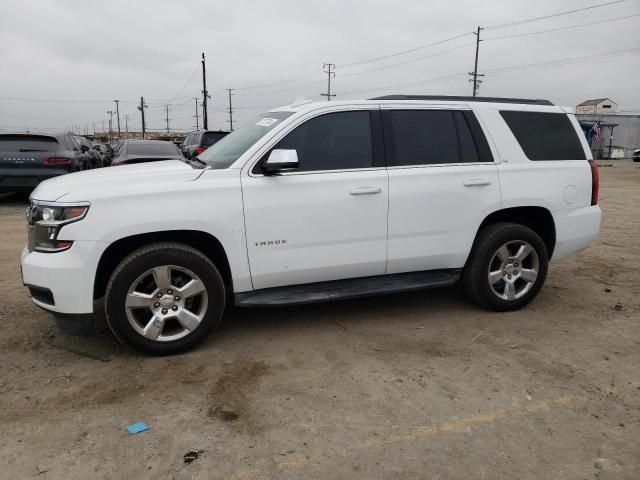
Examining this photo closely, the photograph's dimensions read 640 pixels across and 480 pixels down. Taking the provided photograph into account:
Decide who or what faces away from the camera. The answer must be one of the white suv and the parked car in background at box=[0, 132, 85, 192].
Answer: the parked car in background

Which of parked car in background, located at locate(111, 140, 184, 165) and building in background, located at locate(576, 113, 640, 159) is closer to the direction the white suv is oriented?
the parked car in background

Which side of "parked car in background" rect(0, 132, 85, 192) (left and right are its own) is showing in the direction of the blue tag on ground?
back

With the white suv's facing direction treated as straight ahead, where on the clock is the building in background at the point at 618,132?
The building in background is roughly at 4 o'clock from the white suv.

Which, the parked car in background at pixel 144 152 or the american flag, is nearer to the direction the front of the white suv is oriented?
the parked car in background

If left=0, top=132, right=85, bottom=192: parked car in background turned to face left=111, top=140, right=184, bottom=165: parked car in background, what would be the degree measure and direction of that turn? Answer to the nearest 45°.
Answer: approximately 90° to its right

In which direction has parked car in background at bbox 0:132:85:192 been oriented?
away from the camera

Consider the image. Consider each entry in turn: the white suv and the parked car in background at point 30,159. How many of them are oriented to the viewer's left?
1

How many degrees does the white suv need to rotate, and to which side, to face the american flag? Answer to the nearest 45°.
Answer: approximately 135° to its right

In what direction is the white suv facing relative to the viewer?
to the viewer's left
